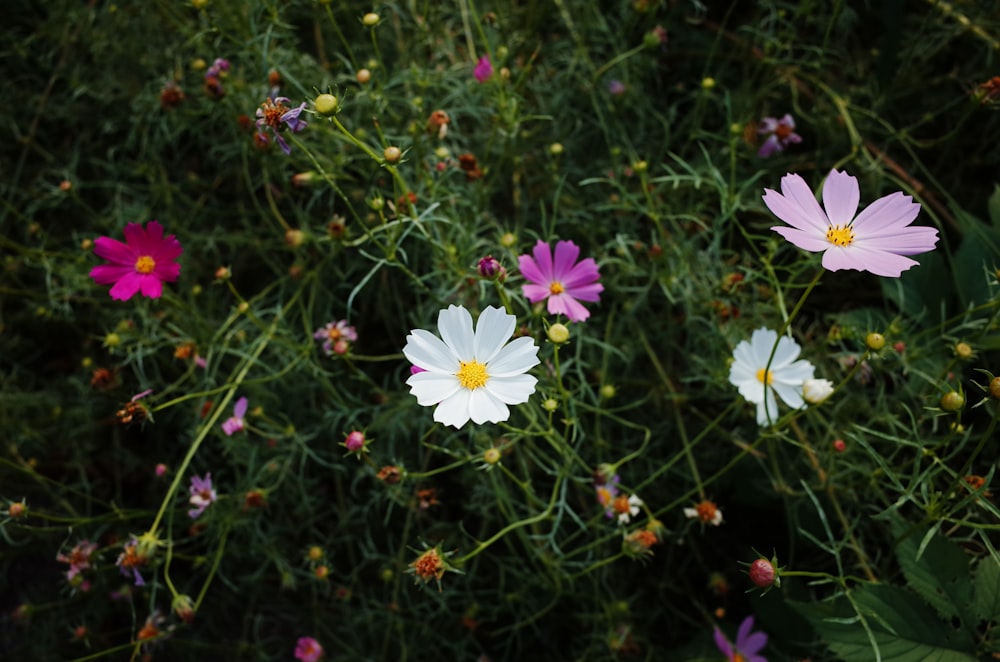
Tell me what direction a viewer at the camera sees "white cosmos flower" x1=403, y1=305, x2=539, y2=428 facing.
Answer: facing the viewer

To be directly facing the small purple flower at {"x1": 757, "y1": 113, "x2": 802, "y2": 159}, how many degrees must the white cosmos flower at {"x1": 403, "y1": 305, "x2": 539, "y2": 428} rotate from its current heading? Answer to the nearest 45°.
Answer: approximately 135° to its left

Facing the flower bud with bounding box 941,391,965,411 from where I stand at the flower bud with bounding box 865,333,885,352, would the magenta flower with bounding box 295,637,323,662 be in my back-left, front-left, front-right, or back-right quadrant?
back-right

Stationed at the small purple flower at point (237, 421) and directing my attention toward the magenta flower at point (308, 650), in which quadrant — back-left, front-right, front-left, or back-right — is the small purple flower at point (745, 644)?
front-left
